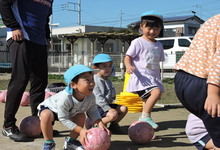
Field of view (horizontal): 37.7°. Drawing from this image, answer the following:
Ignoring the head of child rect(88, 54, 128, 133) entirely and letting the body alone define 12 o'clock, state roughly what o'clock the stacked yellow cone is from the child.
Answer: The stacked yellow cone is roughly at 8 o'clock from the child.

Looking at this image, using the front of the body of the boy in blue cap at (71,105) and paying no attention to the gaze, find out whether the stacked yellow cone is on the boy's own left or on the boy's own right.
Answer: on the boy's own left

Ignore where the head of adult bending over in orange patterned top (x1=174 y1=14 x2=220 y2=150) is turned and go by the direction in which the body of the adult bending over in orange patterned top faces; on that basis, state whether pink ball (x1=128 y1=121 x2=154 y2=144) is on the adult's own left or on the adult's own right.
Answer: on the adult's own left

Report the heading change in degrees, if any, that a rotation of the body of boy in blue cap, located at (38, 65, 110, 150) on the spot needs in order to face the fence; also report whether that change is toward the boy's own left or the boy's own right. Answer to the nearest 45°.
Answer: approximately 135° to the boy's own left
